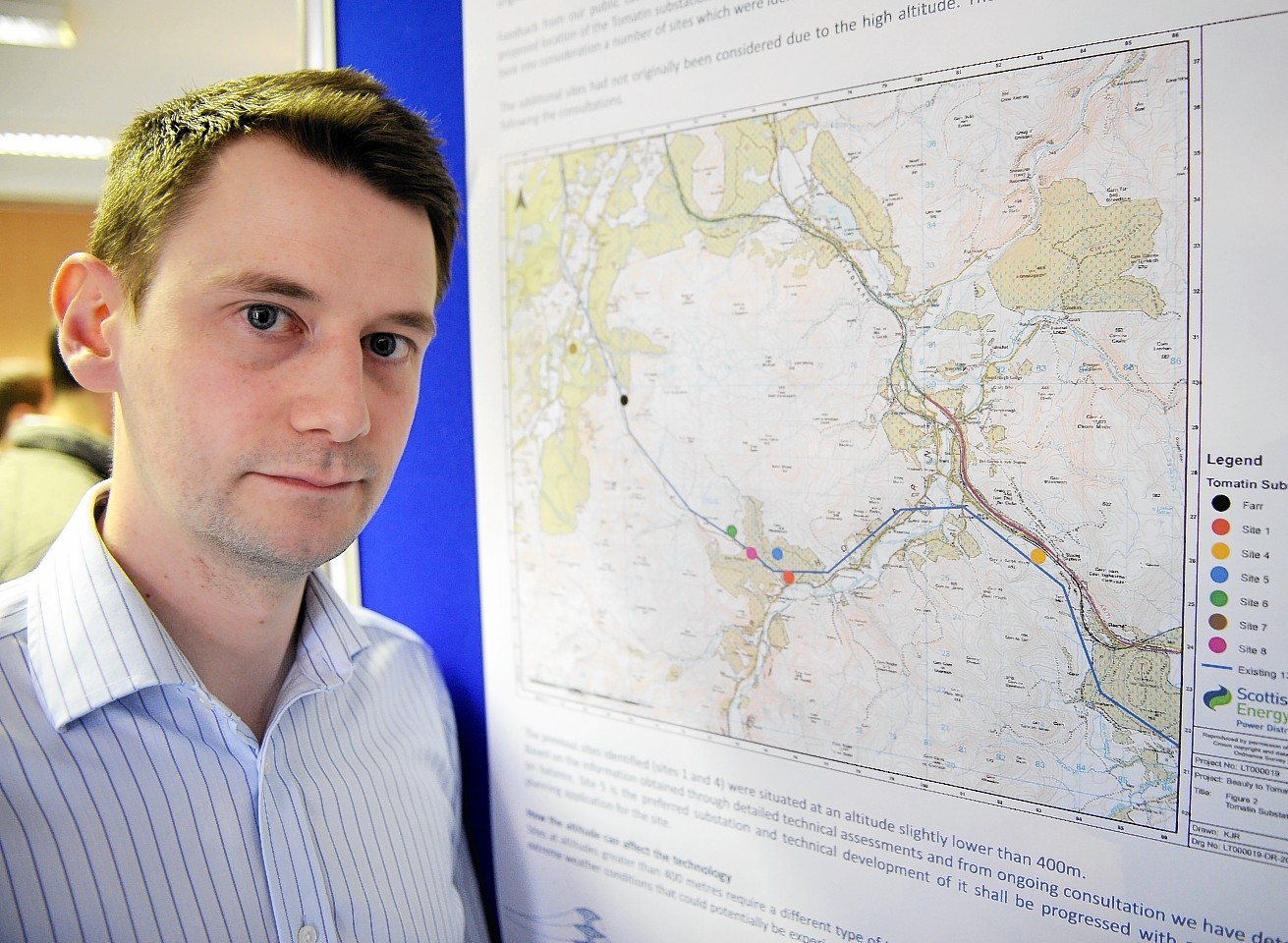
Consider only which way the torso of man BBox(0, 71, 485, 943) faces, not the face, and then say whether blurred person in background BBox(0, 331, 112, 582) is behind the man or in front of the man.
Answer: behind

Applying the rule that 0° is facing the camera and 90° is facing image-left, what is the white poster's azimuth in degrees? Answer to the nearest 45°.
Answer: approximately 45°

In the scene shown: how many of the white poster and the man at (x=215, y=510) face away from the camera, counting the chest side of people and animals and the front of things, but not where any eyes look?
0

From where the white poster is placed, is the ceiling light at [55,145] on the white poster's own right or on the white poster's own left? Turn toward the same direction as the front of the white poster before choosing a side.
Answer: on the white poster's own right

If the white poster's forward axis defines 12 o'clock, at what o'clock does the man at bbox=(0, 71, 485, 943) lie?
The man is roughly at 1 o'clock from the white poster.

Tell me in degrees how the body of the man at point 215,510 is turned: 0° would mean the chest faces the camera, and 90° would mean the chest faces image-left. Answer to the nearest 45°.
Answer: approximately 315°

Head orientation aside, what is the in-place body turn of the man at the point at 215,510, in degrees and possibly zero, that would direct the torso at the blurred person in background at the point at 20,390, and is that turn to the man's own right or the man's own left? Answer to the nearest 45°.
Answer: approximately 180°
